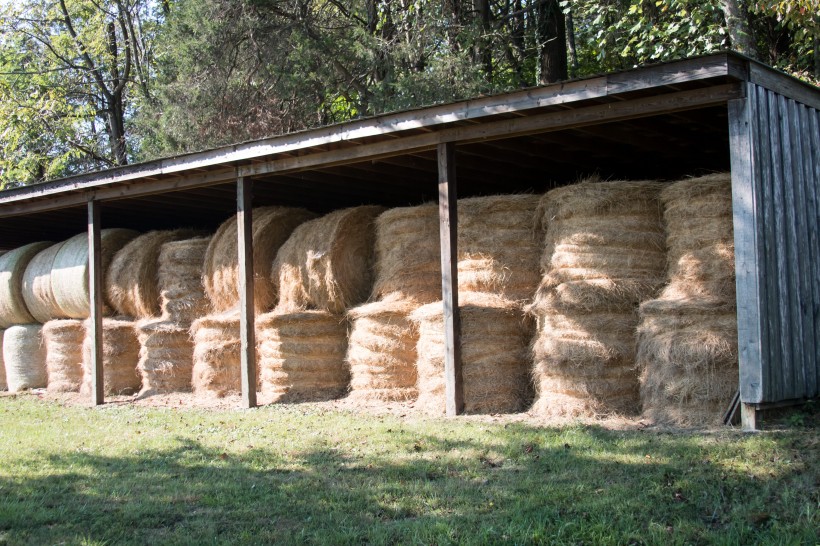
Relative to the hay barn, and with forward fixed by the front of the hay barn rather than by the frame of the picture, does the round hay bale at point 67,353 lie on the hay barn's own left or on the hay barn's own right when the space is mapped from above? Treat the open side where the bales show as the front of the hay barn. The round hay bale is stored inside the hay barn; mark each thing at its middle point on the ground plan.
on the hay barn's own right

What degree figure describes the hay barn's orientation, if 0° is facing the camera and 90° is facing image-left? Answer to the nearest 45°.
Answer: approximately 45°
